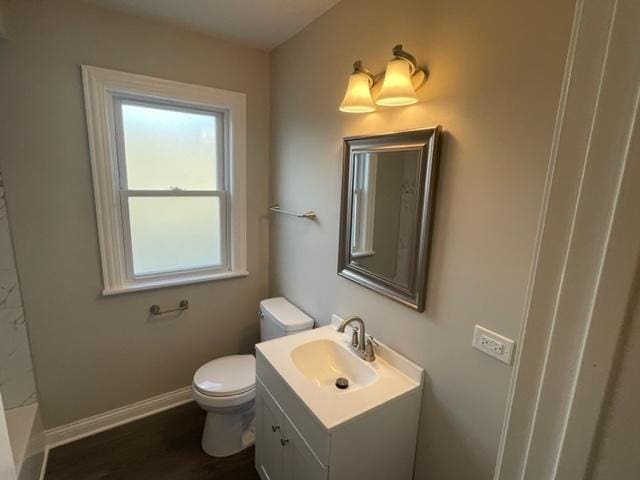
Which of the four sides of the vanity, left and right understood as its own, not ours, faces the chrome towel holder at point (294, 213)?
right

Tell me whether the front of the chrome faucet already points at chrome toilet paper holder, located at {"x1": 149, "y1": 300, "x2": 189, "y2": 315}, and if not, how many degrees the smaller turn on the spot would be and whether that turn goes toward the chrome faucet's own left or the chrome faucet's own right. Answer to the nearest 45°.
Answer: approximately 45° to the chrome faucet's own right

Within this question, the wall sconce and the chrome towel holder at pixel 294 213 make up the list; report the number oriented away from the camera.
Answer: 0

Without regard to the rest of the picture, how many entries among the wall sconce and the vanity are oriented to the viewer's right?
0

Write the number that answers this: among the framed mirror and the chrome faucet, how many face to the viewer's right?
0

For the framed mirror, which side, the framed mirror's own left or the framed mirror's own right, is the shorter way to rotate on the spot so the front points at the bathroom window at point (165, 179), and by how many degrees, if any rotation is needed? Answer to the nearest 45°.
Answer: approximately 45° to the framed mirror's own right

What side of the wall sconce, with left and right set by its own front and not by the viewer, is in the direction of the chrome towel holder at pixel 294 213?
right

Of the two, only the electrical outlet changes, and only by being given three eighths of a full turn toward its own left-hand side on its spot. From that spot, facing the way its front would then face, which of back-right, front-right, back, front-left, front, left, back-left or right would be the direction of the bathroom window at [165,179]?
back

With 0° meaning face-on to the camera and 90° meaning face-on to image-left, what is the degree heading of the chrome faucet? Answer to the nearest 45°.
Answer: approximately 45°

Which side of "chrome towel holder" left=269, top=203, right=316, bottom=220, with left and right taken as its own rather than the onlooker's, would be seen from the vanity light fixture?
left
